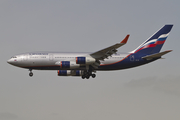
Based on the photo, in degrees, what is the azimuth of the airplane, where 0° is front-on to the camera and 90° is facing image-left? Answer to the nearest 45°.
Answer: approximately 90°
